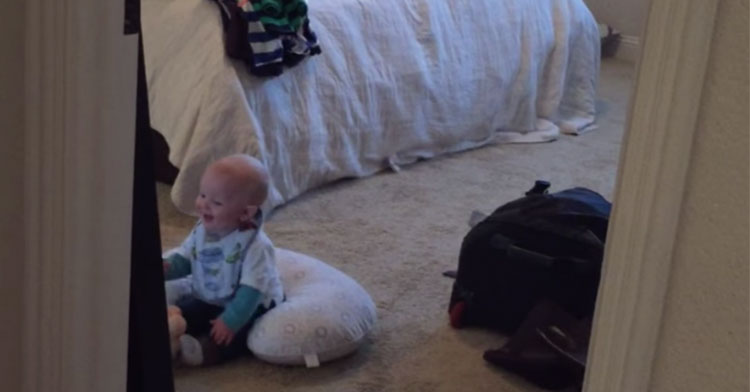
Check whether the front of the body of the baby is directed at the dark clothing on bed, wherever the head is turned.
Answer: no

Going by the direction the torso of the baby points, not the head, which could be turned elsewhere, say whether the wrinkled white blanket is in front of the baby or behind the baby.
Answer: behind
